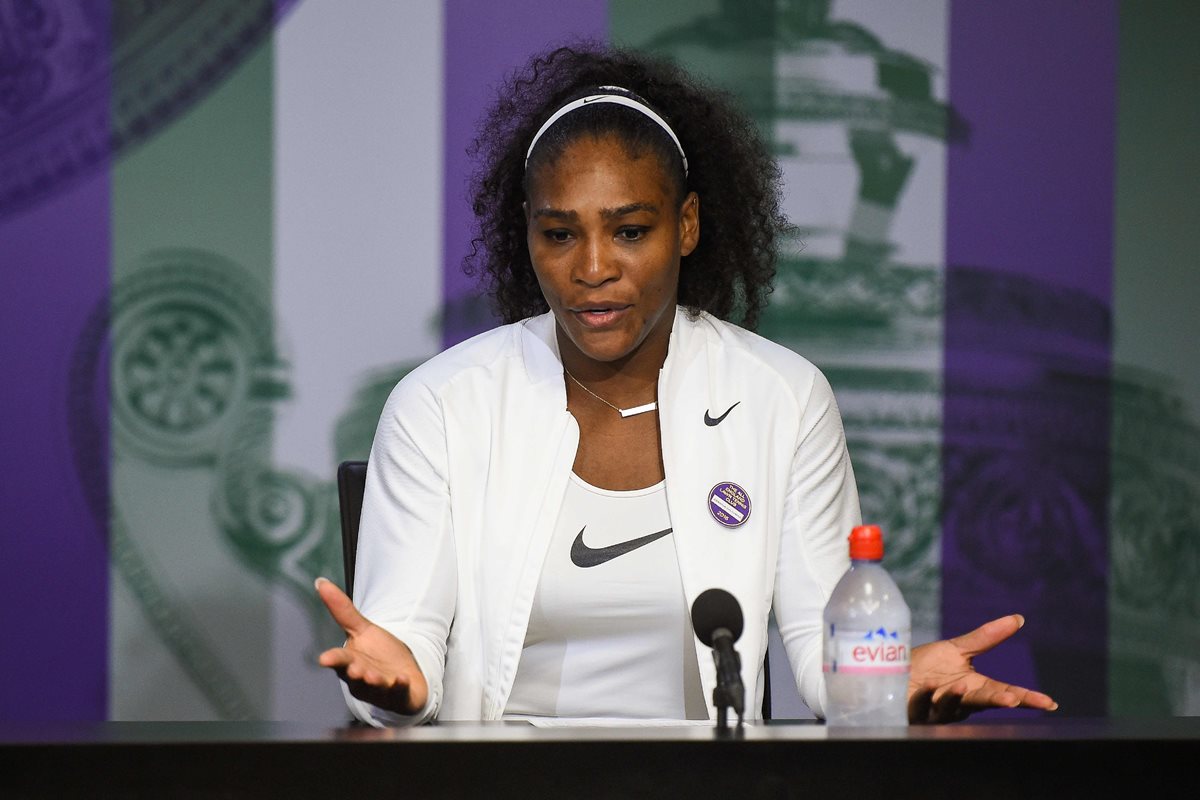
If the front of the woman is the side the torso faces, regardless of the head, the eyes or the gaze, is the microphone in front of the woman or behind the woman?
in front

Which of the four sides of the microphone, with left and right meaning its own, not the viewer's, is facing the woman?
front

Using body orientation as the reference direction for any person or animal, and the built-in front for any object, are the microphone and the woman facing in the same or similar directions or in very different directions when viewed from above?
very different directions

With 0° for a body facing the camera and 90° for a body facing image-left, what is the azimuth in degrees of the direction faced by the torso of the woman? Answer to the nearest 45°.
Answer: approximately 0°

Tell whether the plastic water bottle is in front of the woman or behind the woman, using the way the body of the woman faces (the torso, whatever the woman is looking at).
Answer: in front

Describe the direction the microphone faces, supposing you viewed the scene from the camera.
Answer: facing away from the viewer

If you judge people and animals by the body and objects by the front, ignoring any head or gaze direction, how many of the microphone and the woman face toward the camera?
1
